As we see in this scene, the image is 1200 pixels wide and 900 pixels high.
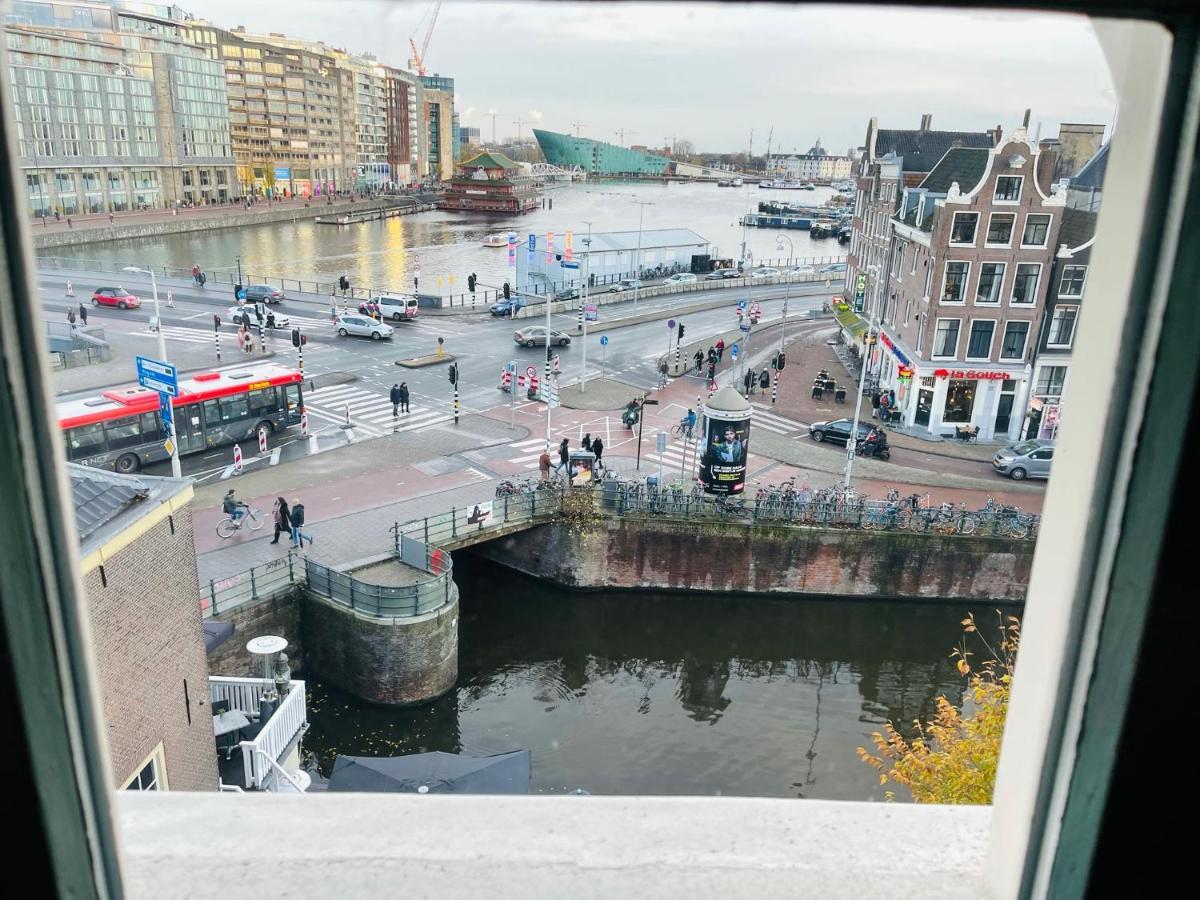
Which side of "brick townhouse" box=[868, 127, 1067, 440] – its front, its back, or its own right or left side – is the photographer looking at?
front

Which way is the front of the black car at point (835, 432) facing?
to the viewer's left

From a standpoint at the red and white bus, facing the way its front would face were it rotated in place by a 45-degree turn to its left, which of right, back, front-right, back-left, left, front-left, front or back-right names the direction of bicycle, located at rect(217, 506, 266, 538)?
back

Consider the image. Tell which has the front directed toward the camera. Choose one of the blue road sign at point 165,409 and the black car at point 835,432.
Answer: the blue road sign

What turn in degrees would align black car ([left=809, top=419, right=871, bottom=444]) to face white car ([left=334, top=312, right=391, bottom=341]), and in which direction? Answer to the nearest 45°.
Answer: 0° — it already faces it

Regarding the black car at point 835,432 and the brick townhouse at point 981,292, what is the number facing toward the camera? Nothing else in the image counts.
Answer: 1

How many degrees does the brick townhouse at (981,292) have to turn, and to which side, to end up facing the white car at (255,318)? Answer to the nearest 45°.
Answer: approximately 90° to its right

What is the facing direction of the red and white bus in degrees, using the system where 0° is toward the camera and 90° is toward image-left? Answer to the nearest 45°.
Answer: approximately 225°

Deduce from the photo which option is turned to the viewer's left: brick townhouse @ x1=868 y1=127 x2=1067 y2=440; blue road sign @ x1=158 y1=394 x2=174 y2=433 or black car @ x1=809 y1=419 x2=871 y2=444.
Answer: the black car

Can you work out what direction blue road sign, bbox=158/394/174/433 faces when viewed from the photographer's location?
facing the viewer

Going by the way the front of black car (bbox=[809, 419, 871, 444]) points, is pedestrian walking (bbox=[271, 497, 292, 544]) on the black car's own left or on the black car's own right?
on the black car's own left

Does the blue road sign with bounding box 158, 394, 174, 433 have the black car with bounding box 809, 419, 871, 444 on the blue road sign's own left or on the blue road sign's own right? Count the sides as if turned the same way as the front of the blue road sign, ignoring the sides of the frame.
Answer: on the blue road sign's own left

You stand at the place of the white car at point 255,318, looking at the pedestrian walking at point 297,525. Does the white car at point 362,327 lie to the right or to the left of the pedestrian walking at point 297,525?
left
